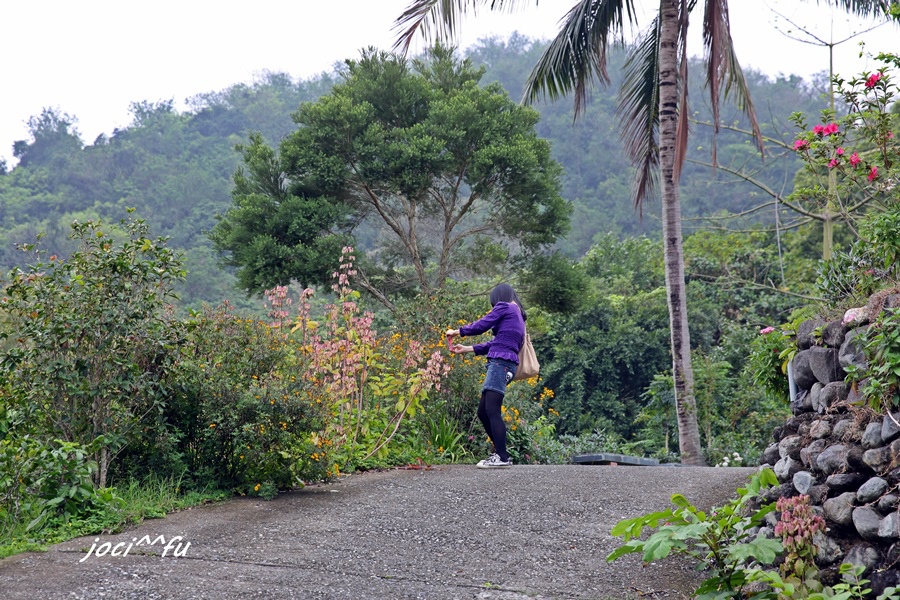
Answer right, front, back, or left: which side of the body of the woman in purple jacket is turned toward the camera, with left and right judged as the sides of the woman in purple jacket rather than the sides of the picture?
left

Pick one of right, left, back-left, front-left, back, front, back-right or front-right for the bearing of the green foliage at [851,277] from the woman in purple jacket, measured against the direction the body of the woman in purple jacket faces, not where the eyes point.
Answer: back-left

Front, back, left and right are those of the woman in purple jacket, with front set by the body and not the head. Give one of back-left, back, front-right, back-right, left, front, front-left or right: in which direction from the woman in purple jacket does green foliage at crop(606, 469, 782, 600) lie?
left

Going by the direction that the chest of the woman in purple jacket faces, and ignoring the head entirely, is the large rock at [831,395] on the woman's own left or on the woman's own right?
on the woman's own left

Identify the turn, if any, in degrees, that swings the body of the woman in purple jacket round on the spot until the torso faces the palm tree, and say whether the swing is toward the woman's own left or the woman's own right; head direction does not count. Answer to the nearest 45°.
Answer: approximately 135° to the woman's own right

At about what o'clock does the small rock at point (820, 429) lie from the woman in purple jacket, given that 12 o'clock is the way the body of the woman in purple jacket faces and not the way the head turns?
The small rock is roughly at 8 o'clock from the woman in purple jacket.

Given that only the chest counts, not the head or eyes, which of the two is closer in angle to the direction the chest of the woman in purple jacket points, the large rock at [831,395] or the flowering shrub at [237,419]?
the flowering shrub

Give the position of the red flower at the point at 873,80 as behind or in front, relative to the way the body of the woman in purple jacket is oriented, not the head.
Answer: behind

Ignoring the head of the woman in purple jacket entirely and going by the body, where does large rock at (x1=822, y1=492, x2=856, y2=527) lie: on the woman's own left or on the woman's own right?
on the woman's own left

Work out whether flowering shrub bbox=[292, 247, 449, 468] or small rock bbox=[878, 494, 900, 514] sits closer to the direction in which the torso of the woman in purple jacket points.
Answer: the flowering shrub
